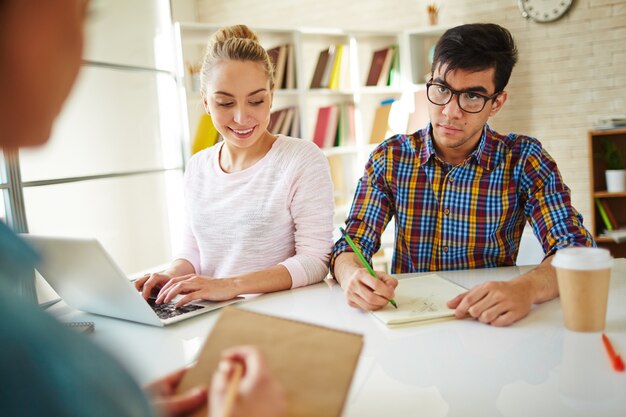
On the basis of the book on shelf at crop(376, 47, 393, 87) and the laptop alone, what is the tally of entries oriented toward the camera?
1

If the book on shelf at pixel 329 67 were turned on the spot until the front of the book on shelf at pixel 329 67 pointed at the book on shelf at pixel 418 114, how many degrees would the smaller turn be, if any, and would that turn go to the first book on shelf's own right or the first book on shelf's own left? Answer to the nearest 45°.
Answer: approximately 90° to the first book on shelf's own left

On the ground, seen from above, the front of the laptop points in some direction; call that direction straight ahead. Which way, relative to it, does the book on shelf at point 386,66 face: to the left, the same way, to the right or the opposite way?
the opposite way

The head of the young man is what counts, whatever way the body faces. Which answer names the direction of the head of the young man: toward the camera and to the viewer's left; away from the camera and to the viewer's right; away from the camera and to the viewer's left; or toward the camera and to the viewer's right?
toward the camera and to the viewer's left

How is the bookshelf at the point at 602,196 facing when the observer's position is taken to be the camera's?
facing the viewer

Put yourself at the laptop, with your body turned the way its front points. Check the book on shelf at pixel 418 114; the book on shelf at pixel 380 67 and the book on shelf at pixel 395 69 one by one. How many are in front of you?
3

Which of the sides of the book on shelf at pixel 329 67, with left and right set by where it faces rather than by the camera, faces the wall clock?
left

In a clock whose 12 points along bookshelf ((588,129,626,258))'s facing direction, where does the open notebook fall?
The open notebook is roughly at 12 o'clock from the bookshelf.

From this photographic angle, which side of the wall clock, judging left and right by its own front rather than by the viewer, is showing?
front

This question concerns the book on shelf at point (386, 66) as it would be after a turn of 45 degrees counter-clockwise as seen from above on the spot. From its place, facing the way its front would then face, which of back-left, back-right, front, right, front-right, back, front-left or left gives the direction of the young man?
front-right

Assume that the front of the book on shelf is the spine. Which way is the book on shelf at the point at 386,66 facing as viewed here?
toward the camera

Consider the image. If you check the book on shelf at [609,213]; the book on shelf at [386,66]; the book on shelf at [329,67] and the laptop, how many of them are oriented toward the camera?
3
